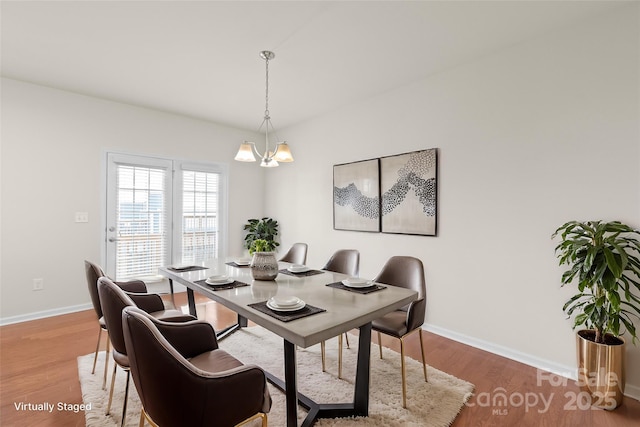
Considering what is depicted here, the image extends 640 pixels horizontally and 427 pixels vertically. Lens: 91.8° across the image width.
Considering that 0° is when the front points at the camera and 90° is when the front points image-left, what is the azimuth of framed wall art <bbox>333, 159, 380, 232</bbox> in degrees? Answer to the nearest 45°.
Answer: approximately 45°

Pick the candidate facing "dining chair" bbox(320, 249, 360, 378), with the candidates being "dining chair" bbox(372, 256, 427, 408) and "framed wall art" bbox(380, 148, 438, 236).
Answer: the framed wall art

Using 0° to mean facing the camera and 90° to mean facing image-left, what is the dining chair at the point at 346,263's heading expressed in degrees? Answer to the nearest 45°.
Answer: approximately 45°

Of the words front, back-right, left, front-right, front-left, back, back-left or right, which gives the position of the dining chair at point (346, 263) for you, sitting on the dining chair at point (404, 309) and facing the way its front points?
right

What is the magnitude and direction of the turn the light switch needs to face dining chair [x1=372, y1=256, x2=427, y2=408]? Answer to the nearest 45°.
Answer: approximately 45° to its left
